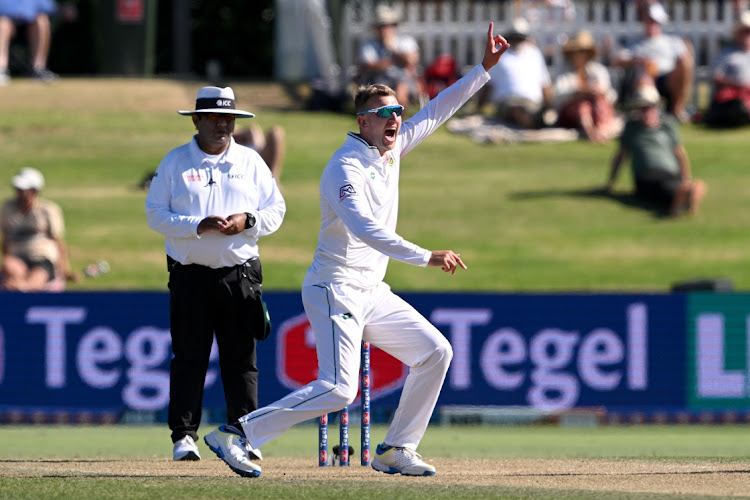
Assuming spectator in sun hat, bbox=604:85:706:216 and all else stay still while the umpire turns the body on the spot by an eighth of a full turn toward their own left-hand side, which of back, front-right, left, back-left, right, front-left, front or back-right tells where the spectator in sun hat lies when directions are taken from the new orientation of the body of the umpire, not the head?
left

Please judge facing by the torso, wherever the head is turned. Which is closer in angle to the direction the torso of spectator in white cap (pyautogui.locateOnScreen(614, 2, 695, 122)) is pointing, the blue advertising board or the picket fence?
the blue advertising board

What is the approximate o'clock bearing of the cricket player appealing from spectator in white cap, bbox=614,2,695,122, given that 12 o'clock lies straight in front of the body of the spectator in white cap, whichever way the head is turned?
The cricket player appealing is roughly at 12 o'clock from the spectator in white cap.

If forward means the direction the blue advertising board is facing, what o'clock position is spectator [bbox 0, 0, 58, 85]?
The spectator is roughly at 5 o'clock from the blue advertising board.

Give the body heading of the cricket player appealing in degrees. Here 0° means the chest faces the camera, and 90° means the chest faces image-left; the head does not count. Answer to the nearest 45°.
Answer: approximately 315°

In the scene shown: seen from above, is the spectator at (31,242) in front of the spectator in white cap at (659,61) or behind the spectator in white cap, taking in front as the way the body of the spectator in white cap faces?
in front

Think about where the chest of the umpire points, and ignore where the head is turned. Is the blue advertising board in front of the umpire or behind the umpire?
behind

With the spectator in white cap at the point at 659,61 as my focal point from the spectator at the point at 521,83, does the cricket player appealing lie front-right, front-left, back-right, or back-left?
back-right

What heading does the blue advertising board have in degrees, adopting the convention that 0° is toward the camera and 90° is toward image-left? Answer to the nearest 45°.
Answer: approximately 0°

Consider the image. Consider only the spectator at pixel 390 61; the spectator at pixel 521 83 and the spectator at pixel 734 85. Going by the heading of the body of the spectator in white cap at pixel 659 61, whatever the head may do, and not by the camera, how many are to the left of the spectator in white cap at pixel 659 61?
1

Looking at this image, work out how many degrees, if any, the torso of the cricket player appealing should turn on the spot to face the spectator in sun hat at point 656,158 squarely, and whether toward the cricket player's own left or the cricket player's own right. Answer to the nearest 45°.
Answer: approximately 135° to the cricket player's own left

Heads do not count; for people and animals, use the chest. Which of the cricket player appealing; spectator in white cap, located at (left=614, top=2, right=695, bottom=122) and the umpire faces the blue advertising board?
the spectator in white cap

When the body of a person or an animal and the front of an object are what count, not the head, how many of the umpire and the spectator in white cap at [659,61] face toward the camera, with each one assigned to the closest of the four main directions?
2

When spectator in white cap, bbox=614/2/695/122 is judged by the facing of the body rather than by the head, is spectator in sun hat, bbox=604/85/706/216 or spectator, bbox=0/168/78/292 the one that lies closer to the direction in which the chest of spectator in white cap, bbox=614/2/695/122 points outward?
the spectator in sun hat
